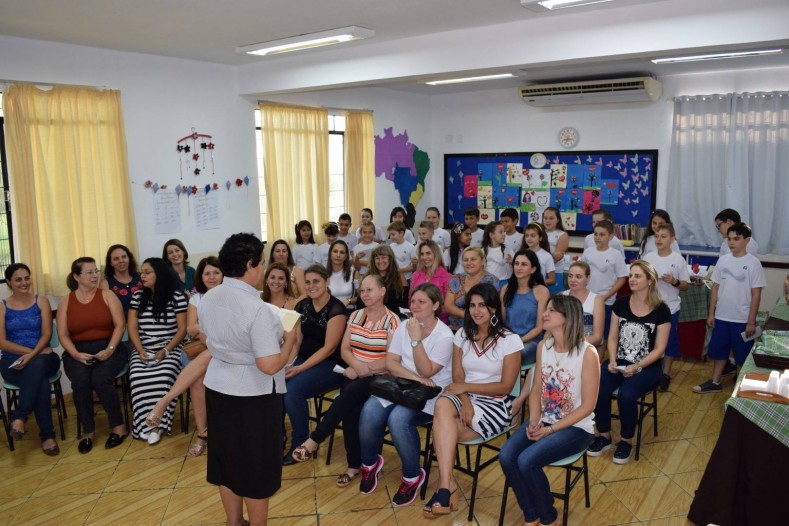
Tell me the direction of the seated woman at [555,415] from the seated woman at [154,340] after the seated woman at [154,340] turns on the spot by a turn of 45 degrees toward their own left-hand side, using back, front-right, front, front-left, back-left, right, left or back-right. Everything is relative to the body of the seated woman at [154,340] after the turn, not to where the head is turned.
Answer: front

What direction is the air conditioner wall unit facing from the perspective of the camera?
toward the camera

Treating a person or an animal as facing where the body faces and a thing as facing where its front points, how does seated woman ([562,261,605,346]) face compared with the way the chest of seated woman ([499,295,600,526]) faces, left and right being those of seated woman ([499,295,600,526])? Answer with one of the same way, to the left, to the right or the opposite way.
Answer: the same way

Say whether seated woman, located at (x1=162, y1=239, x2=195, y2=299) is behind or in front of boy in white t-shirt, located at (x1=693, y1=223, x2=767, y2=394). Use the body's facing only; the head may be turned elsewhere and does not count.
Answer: in front

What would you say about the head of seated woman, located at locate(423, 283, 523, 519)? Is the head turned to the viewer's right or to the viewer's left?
to the viewer's left

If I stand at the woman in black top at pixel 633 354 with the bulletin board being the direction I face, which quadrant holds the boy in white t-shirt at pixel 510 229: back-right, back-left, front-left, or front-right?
front-left

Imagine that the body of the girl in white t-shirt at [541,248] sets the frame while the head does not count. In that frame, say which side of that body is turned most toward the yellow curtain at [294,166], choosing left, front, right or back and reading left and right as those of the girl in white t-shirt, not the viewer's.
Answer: right

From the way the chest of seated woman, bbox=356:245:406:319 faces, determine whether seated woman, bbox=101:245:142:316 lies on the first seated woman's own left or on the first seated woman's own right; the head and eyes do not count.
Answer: on the first seated woman's own right

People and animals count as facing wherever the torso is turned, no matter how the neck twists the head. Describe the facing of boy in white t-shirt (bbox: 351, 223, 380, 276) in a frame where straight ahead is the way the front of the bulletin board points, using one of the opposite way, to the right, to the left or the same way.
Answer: the same way

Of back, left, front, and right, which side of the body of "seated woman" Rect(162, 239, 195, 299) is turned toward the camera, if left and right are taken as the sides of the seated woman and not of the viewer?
front

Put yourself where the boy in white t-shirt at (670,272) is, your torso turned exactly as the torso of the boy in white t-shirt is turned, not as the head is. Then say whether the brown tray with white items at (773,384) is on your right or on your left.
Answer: on your left

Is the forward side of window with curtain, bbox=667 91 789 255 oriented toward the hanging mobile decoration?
no

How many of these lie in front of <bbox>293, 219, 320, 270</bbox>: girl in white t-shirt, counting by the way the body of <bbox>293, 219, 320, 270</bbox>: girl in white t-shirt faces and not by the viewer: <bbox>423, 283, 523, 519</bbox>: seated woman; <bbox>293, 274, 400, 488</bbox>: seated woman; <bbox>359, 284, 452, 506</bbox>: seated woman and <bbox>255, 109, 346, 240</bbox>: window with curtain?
3

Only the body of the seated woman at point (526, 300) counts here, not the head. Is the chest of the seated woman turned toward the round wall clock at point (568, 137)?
no

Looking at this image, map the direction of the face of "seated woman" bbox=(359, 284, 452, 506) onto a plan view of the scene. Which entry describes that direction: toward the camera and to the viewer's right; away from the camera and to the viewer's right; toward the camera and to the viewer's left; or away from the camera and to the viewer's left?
toward the camera and to the viewer's left

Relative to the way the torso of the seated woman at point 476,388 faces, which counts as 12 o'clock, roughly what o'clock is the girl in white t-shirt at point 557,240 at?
The girl in white t-shirt is roughly at 5 o'clock from the seated woman.

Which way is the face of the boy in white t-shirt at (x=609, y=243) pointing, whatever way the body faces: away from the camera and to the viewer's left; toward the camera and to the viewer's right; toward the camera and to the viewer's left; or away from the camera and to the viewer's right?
toward the camera and to the viewer's left

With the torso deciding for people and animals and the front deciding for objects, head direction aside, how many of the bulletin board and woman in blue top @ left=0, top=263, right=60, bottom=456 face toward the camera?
2

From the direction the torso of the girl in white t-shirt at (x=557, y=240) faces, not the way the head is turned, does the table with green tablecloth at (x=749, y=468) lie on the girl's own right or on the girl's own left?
on the girl's own left

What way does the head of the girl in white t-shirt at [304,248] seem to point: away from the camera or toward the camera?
toward the camera

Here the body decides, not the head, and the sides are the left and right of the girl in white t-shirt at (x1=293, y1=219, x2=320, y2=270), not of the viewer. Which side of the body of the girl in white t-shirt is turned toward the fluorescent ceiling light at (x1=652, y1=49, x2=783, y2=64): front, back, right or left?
left
